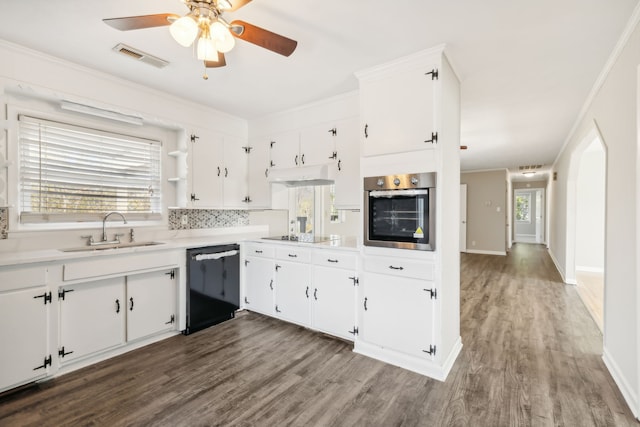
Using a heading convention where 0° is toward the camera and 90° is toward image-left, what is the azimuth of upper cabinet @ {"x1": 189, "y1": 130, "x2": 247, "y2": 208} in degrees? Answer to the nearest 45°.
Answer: approximately 315°

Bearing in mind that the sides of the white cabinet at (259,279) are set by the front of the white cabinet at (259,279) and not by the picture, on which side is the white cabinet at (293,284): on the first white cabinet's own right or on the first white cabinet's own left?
on the first white cabinet's own left

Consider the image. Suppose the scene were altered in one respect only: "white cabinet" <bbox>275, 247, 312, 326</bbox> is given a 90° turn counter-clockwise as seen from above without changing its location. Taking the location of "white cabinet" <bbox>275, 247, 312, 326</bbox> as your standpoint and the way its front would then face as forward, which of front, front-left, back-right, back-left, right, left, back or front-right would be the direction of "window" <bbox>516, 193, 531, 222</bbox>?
left

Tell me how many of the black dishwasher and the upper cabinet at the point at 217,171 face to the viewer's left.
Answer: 0

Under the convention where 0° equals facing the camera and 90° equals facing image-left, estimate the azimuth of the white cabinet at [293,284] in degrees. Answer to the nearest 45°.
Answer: approximately 45°

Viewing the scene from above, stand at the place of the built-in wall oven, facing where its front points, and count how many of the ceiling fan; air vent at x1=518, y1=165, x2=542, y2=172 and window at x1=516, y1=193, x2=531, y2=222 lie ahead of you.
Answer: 1

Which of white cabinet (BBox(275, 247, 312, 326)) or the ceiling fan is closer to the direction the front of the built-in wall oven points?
the ceiling fan

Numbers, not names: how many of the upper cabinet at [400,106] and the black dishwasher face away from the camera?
0

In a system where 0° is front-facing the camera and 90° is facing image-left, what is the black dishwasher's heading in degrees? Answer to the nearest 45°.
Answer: approximately 315°

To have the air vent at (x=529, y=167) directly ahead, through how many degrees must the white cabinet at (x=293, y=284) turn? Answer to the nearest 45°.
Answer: approximately 180°
